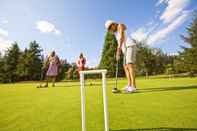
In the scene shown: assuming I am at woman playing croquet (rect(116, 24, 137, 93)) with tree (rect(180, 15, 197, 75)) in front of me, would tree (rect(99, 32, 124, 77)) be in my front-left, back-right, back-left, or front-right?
front-left

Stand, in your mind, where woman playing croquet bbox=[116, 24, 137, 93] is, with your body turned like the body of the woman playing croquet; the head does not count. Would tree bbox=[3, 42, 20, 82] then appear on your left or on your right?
on your right

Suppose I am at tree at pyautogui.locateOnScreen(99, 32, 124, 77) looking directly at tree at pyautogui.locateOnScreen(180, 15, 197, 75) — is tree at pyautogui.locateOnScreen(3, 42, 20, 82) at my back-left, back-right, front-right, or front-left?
back-right

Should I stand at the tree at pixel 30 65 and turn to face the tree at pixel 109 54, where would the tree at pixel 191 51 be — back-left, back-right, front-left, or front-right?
front-right

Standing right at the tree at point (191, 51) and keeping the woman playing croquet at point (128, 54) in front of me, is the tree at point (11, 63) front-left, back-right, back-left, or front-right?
front-right

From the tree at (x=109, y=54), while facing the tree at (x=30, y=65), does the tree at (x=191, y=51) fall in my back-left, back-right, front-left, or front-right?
back-left

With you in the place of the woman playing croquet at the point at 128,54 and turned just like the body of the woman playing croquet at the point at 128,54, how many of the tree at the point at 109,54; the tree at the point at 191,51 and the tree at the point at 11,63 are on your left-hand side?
0

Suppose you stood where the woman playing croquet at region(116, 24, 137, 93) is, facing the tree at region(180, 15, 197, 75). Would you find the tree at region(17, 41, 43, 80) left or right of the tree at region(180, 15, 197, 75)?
left

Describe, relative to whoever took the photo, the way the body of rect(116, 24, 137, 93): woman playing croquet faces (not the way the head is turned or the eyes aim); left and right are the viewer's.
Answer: facing to the left of the viewer

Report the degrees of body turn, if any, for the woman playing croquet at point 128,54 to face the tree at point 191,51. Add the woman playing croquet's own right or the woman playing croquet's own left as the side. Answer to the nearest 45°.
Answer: approximately 90° to the woman playing croquet's own right

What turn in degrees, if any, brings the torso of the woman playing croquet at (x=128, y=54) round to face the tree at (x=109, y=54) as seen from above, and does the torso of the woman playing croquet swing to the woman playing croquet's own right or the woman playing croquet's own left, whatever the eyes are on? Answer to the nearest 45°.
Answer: approximately 90° to the woman playing croquet's own right

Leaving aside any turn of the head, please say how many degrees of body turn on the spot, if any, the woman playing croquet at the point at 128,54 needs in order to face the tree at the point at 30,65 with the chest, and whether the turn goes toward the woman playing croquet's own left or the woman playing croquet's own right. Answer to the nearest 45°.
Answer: approximately 45° to the woman playing croquet's own right

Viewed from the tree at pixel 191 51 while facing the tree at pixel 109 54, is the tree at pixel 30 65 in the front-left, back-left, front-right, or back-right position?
front-left
